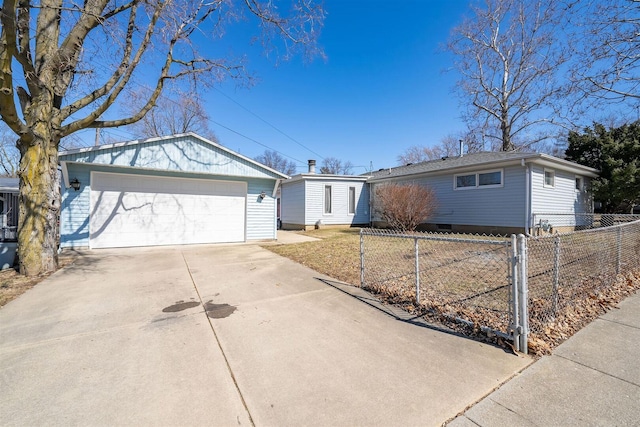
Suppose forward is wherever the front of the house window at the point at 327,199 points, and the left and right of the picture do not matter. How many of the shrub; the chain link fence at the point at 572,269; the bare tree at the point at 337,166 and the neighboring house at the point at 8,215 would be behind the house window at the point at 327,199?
1

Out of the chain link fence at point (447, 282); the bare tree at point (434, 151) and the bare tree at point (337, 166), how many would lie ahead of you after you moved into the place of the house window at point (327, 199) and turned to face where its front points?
1

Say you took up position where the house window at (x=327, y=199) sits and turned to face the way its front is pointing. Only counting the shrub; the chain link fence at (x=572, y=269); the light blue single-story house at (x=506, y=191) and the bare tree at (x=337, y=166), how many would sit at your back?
1

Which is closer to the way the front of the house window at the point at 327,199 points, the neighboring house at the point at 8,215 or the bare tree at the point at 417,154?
the neighboring house

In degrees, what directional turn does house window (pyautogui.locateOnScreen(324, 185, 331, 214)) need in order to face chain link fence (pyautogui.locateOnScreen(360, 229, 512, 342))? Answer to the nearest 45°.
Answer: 0° — it already faces it

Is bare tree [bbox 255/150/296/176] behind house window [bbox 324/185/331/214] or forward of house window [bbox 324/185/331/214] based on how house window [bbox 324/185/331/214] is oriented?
behind

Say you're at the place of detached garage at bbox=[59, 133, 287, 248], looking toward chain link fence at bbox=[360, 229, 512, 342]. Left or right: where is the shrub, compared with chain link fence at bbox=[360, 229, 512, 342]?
left

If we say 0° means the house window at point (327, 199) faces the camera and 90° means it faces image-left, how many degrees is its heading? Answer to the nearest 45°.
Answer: approximately 0°

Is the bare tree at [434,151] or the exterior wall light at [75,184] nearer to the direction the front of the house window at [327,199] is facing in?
the exterior wall light

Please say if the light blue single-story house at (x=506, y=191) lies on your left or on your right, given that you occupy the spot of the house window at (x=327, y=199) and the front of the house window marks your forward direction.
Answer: on your left

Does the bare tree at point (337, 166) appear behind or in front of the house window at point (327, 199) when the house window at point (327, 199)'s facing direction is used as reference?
behind

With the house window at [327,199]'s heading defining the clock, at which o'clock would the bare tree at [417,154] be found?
The bare tree is roughly at 7 o'clock from the house window.

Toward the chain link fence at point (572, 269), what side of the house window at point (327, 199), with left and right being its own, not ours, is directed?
front

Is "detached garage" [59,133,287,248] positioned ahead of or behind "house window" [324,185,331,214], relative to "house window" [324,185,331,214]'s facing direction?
ahead

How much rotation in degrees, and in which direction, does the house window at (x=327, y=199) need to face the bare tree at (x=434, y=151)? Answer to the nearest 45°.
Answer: approximately 135° to its left
